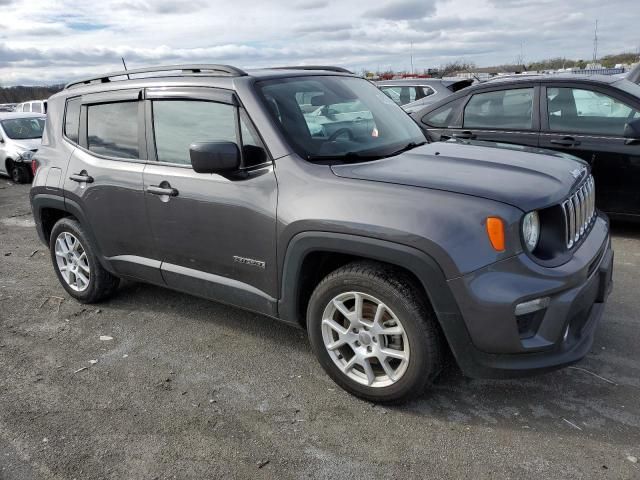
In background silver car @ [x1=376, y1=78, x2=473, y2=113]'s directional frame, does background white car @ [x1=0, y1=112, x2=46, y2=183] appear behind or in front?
in front

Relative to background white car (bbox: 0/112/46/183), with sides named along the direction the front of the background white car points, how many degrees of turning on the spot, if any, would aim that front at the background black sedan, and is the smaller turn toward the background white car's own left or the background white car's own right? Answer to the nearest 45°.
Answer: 0° — it already faces it

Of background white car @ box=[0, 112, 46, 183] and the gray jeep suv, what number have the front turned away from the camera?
0

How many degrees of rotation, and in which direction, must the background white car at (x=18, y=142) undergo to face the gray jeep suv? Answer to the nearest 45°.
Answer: approximately 45° to its right

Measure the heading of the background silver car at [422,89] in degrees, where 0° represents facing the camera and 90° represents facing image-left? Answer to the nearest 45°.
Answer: approximately 135°

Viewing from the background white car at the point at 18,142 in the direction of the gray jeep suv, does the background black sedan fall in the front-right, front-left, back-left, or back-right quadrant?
front-left

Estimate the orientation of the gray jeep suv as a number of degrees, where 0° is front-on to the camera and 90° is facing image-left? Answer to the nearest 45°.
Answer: approximately 315°

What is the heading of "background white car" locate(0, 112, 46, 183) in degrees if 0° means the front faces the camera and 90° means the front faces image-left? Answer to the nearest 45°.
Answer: approximately 315°

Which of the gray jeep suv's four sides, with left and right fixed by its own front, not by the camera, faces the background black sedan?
left

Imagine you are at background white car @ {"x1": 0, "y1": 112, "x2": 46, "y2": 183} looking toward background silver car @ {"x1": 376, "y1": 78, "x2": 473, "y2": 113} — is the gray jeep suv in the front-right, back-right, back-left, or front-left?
front-right
